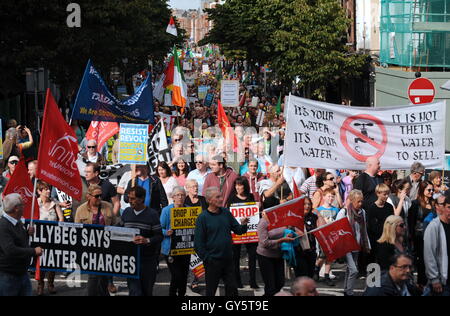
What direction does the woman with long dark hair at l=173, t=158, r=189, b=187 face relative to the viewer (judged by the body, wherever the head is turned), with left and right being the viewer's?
facing the viewer

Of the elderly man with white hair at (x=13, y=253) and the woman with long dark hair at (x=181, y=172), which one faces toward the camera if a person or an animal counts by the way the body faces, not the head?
the woman with long dark hair

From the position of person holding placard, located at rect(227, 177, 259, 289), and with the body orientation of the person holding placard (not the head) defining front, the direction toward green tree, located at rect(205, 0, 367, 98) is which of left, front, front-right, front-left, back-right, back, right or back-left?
back

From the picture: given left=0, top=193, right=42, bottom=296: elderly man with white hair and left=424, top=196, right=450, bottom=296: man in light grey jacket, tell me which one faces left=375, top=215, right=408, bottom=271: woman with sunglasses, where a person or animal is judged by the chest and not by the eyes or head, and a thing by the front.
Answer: the elderly man with white hair

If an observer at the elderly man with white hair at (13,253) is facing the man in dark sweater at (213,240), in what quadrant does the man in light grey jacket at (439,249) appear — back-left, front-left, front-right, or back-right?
front-right

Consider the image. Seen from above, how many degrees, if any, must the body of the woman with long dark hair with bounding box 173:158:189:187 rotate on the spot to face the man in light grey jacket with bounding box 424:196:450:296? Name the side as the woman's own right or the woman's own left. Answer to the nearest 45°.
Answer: approximately 45° to the woman's own left

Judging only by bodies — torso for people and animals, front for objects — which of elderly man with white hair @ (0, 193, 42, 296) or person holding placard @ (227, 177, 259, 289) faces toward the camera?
the person holding placard

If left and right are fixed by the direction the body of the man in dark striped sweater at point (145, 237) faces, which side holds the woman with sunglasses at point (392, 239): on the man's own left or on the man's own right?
on the man's own left

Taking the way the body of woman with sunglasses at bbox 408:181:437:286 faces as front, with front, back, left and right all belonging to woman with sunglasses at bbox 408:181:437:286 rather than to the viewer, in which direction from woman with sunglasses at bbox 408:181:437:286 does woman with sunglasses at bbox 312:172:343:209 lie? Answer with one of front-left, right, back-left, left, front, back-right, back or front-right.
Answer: back

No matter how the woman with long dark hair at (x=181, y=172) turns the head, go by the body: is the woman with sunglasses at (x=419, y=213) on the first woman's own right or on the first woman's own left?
on the first woman's own left

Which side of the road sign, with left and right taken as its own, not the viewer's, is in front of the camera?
front

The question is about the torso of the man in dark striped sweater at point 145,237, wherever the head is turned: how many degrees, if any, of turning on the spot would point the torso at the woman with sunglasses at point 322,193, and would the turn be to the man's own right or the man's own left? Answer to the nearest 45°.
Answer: approximately 180°

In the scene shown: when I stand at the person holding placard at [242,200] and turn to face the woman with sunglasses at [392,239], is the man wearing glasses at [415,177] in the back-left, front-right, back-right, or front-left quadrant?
front-left

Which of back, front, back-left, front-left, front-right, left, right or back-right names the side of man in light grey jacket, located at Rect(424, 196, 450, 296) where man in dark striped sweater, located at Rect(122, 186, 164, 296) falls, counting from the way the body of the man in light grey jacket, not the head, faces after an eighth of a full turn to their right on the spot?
right

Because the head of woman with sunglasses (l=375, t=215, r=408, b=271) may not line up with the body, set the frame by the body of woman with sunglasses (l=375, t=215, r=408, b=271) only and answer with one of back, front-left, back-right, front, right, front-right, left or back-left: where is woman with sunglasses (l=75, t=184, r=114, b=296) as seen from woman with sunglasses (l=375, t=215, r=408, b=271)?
back-right

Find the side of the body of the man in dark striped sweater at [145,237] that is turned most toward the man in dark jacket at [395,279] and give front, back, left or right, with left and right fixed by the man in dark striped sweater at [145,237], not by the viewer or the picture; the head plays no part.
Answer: left

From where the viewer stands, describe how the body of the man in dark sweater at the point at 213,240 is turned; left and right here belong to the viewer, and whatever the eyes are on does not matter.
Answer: facing the viewer and to the right of the viewer

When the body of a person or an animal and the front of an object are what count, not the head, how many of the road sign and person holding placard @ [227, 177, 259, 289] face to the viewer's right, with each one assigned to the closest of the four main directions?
0

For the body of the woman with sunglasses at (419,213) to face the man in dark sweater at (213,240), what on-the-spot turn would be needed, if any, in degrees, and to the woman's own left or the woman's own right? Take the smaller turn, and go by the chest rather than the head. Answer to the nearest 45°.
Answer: approximately 90° to the woman's own right

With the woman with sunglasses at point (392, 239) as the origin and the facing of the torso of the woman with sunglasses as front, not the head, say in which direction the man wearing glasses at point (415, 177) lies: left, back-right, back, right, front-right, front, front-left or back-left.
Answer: back-left
